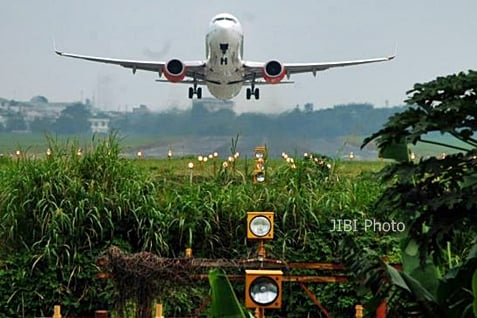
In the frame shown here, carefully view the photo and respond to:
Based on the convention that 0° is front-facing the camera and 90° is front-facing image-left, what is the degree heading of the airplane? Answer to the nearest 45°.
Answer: approximately 0°

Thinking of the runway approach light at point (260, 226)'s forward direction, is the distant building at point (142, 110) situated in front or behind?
behind

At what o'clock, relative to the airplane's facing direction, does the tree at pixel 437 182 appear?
The tree is roughly at 12 o'clock from the airplane.

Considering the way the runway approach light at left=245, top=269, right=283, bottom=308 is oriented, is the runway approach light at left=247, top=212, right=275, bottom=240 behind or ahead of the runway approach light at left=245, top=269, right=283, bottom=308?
behind

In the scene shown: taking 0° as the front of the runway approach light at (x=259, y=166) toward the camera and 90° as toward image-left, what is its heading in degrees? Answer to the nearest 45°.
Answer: approximately 0°

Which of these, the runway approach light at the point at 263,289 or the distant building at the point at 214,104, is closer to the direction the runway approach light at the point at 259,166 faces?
the runway approach light
